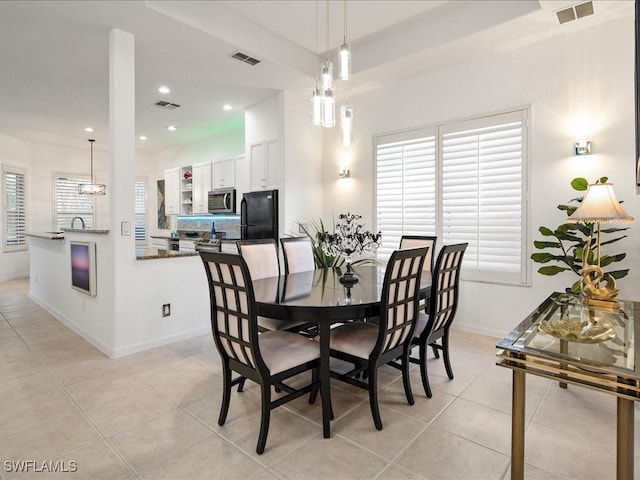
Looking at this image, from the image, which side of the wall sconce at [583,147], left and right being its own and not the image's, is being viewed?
front

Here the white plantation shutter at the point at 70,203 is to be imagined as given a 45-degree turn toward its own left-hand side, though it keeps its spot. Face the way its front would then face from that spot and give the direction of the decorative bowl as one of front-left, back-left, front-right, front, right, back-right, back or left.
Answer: front-right

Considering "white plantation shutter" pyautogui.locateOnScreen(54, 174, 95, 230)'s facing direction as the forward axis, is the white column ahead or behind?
ahead

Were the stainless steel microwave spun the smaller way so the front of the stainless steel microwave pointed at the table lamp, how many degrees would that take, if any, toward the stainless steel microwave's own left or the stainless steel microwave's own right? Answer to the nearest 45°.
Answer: approximately 90° to the stainless steel microwave's own left

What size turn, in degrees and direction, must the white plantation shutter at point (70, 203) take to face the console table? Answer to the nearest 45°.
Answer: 0° — it already faces it

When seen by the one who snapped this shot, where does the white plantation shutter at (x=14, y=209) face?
facing the viewer and to the right of the viewer

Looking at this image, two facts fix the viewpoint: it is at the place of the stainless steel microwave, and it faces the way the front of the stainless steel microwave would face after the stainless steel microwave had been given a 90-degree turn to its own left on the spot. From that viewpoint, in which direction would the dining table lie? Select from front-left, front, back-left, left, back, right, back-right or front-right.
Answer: front-right

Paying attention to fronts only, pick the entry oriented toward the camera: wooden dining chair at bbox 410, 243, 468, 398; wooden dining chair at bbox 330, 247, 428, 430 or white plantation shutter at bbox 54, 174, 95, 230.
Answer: the white plantation shutter

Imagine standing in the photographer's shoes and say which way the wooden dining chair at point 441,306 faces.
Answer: facing away from the viewer and to the left of the viewer

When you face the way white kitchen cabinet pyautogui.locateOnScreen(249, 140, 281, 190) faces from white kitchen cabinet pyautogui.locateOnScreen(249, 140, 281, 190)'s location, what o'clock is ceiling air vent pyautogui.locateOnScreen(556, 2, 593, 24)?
The ceiling air vent is roughly at 9 o'clock from the white kitchen cabinet.

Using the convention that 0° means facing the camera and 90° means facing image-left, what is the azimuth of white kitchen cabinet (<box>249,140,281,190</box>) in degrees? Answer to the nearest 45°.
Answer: approximately 45°

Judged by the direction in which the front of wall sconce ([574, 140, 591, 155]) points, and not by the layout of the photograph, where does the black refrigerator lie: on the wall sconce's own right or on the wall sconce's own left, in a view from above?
on the wall sconce's own right

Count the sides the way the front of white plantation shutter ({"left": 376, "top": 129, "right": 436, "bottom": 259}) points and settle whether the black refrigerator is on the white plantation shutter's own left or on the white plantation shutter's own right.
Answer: on the white plantation shutter's own right

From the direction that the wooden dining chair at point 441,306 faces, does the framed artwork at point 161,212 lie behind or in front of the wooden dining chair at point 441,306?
in front

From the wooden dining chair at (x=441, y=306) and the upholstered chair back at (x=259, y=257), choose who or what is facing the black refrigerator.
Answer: the wooden dining chair

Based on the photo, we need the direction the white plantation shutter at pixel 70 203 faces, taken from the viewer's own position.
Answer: facing the viewer

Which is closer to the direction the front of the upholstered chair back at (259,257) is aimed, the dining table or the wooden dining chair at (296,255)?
the dining table

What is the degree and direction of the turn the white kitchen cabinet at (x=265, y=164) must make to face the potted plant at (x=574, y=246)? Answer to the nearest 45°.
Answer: approximately 90° to its left

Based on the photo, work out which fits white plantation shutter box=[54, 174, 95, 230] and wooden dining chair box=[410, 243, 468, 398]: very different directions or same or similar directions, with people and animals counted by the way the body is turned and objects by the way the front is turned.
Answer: very different directions
